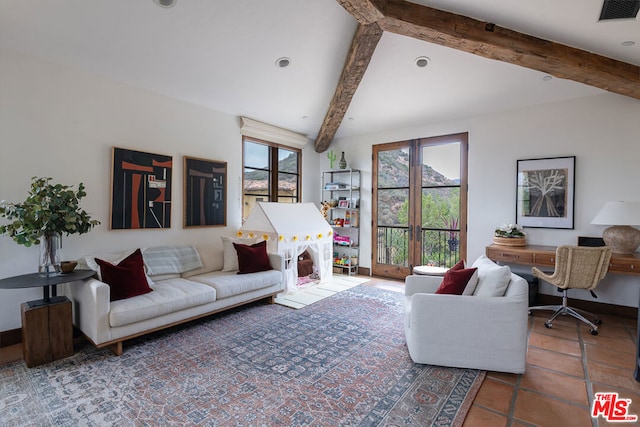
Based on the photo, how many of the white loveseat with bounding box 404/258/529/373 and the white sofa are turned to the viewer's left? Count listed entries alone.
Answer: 1

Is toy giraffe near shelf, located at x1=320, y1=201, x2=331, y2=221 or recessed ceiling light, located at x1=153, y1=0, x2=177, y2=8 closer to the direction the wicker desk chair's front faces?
the toy giraffe near shelf

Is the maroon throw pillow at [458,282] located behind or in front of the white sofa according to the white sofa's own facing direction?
in front

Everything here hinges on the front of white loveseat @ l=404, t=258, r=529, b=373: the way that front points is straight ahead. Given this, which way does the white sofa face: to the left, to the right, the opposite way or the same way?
the opposite way

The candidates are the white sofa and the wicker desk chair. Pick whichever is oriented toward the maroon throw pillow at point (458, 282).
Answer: the white sofa

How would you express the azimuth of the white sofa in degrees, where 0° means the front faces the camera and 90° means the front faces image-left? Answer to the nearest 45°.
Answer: approximately 315°

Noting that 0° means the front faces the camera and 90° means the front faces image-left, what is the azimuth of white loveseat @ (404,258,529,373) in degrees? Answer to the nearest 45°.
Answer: approximately 90°

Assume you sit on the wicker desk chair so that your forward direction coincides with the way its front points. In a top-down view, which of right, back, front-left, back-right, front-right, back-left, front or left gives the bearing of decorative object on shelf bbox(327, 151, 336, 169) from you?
front-left

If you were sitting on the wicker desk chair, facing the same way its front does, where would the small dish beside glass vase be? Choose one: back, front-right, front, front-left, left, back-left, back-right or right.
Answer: left

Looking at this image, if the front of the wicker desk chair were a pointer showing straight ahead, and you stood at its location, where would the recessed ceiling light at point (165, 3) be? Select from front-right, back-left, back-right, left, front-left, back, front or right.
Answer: left

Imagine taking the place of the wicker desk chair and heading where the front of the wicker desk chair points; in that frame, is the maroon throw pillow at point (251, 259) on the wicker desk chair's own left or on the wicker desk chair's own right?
on the wicker desk chair's own left

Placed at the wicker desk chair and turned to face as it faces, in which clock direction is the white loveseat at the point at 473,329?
The white loveseat is roughly at 8 o'clock from the wicker desk chair.

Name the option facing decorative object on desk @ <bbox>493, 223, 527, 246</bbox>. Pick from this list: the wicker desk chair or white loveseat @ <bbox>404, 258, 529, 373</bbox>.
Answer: the wicker desk chair

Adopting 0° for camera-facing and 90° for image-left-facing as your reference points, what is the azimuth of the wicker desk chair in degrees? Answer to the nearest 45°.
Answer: approximately 135°

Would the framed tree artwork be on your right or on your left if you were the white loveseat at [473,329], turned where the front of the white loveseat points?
on your right

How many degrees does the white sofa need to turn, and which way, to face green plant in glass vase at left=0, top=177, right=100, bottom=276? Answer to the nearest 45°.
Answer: approximately 135° to its right

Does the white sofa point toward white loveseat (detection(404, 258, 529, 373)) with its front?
yes
